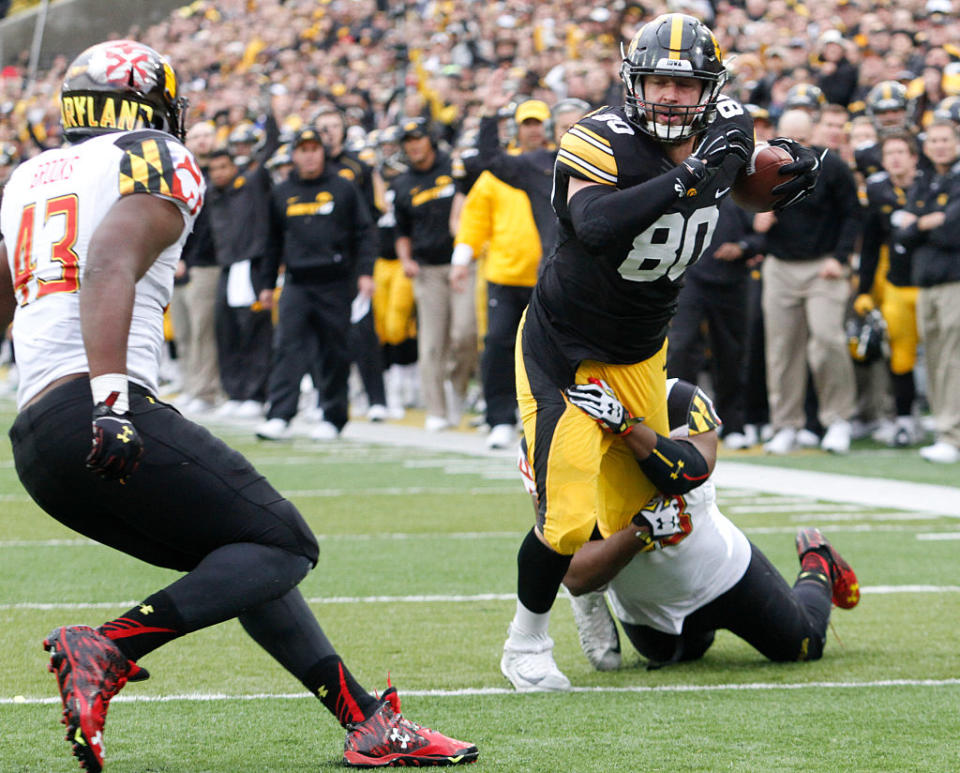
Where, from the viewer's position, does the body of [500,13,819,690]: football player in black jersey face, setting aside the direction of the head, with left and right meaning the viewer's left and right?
facing the viewer and to the right of the viewer

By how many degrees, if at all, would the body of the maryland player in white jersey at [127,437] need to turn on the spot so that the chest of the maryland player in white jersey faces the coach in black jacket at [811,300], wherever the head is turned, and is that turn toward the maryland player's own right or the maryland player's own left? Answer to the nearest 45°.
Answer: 0° — they already face them

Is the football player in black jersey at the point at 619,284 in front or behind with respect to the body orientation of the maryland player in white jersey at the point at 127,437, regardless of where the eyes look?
in front

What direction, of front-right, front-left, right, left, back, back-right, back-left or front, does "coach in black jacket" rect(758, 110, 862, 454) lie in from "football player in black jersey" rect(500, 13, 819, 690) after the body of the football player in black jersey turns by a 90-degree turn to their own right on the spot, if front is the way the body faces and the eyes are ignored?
back-right

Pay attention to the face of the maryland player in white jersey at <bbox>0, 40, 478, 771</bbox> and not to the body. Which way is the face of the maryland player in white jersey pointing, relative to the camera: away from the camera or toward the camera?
away from the camera

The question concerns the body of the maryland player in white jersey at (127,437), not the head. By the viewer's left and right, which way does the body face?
facing away from the viewer and to the right of the viewer

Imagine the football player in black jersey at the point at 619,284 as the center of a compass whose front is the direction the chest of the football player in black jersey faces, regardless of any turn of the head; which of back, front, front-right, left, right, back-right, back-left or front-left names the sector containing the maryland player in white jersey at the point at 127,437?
right

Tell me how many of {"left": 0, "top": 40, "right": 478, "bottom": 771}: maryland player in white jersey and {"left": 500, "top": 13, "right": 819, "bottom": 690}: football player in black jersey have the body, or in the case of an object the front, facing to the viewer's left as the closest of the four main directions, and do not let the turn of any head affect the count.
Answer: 0

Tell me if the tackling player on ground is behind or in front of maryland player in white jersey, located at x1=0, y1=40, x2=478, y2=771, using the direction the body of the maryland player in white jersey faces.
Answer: in front

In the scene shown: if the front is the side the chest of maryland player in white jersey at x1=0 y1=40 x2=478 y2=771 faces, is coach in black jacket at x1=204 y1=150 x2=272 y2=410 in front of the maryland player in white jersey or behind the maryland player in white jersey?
in front
